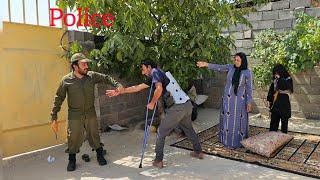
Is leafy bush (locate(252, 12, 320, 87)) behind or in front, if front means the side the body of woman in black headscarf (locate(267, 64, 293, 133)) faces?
behind

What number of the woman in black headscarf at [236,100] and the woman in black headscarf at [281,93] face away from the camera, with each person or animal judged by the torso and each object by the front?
0

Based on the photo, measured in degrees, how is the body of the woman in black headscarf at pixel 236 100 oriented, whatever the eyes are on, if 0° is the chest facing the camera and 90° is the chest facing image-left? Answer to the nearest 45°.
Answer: approximately 45°

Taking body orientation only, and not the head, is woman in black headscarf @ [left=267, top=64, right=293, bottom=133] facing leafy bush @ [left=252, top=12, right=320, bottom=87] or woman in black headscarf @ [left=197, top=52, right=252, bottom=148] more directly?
the woman in black headscarf

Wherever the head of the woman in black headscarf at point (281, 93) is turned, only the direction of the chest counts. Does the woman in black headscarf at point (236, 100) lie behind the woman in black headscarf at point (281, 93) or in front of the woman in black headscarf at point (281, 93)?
in front

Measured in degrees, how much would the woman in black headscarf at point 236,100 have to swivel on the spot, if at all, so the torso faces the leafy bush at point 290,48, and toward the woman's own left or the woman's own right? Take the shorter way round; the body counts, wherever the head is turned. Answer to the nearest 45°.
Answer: approximately 180°

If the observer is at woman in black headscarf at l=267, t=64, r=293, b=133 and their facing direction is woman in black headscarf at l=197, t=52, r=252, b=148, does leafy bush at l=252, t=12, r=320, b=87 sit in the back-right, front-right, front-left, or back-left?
back-right

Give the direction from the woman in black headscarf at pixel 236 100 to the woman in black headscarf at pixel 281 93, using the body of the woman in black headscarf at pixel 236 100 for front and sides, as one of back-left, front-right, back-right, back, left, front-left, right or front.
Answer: back

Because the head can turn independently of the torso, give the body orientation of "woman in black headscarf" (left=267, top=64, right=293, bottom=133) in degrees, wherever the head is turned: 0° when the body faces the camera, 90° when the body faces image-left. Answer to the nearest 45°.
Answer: approximately 45°
